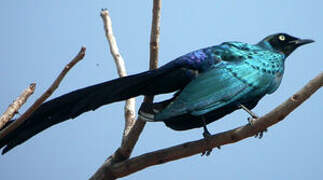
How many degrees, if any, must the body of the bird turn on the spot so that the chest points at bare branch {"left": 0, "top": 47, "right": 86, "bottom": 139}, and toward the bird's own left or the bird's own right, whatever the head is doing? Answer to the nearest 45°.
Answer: approximately 135° to the bird's own right

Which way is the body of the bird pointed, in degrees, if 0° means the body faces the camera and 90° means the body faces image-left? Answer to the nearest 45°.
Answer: approximately 270°

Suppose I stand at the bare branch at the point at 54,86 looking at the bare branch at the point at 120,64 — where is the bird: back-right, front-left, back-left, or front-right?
front-right
